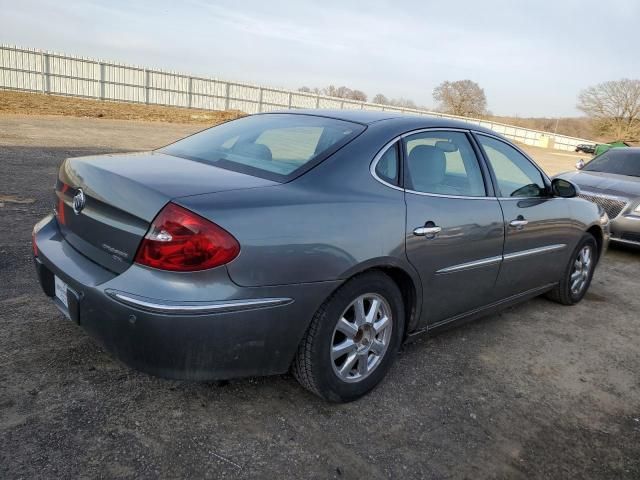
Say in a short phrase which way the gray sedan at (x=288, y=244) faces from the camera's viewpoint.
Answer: facing away from the viewer and to the right of the viewer

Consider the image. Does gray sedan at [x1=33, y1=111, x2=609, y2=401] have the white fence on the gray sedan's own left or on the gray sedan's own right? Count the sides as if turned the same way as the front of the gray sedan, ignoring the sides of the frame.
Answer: on the gray sedan's own left

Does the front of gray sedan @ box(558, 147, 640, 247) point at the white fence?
no

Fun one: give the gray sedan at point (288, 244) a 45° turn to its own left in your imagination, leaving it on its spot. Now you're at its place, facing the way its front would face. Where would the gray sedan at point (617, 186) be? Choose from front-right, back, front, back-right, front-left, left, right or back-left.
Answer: front-right

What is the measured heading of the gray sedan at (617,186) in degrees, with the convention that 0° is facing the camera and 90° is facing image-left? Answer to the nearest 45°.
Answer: approximately 45°
